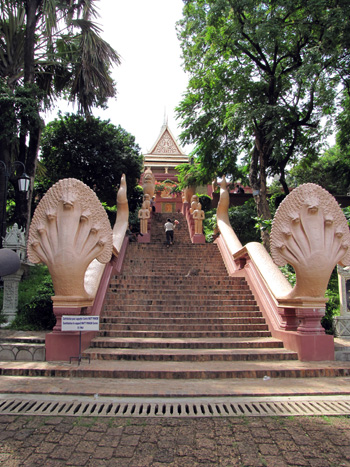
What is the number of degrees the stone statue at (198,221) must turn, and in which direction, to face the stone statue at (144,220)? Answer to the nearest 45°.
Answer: approximately 90° to its right

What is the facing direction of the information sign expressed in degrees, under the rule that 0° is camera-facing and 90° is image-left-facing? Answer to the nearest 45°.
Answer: approximately 0°

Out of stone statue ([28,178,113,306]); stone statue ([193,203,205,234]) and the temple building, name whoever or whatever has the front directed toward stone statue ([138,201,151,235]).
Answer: the temple building

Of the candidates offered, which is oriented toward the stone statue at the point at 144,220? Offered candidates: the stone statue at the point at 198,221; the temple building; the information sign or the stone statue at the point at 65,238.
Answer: the temple building

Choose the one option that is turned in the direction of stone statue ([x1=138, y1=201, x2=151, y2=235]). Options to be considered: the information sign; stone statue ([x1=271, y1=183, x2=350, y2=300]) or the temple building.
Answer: the temple building

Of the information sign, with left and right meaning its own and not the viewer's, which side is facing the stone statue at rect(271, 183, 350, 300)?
left

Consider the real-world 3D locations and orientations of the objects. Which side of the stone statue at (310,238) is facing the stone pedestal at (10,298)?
right

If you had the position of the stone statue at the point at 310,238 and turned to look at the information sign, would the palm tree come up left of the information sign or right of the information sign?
right

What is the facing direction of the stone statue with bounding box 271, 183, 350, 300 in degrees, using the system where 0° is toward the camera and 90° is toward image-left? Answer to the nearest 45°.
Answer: approximately 0°
